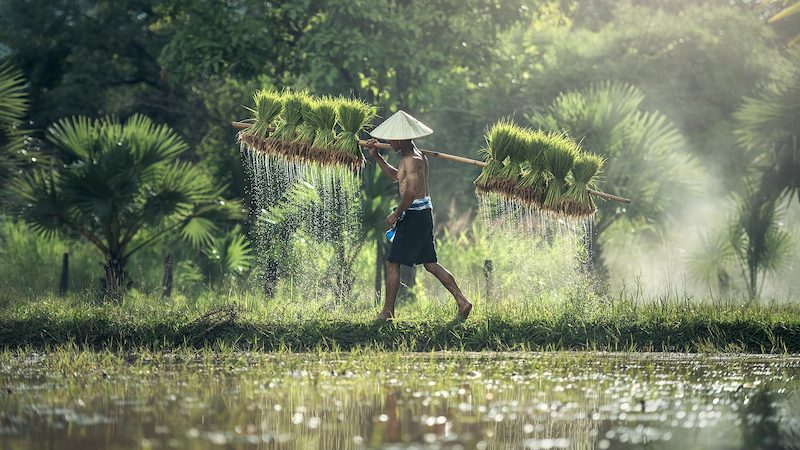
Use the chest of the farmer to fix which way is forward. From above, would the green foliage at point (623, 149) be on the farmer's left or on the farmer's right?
on the farmer's right

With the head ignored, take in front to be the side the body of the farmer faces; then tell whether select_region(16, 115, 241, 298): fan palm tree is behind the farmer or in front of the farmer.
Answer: in front

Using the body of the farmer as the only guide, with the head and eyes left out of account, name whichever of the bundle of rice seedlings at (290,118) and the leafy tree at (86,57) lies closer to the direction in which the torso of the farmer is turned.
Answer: the bundle of rice seedlings

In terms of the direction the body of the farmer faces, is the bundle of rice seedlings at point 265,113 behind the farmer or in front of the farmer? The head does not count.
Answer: in front

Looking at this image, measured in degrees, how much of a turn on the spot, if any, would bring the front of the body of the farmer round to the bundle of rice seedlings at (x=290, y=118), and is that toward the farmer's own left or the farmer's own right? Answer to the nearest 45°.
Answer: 0° — they already face it

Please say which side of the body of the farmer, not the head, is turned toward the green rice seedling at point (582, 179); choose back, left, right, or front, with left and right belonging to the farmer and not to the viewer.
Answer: back

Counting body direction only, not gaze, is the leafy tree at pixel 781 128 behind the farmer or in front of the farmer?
behind

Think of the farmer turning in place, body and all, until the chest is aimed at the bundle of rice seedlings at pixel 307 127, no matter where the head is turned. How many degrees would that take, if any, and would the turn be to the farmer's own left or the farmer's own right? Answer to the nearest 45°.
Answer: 0° — they already face it

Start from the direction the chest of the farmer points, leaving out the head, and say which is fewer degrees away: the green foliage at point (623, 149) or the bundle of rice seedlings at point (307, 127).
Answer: the bundle of rice seedlings

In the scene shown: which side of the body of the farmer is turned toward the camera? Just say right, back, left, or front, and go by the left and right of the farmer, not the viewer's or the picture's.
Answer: left

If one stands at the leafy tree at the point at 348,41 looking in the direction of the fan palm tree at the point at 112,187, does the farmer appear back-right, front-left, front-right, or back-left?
front-left

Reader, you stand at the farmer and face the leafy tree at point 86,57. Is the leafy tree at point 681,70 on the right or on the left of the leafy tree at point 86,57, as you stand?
right
